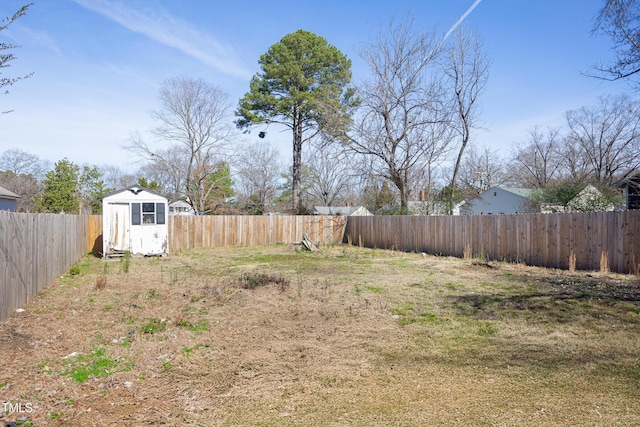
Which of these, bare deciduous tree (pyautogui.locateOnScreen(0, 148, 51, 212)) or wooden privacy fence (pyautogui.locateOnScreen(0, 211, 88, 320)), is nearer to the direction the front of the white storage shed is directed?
the wooden privacy fence

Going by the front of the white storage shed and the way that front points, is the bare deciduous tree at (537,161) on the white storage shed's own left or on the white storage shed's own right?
on the white storage shed's own left

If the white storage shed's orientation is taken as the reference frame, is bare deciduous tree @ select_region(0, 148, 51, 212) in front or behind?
behind

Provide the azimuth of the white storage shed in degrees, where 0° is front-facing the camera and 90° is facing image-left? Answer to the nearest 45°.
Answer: approximately 0°

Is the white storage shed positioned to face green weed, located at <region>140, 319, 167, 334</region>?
yes

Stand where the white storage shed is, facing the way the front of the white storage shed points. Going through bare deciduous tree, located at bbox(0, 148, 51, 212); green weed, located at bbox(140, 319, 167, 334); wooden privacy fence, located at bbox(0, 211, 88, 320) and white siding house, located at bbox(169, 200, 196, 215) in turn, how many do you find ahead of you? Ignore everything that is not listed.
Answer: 2

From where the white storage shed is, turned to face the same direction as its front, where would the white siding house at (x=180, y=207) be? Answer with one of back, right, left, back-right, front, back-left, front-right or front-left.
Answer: back

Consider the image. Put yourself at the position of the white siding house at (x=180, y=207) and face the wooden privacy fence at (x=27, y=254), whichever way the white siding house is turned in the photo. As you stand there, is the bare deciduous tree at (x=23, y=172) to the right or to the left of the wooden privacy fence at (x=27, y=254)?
right
